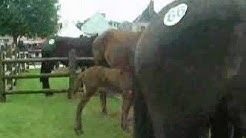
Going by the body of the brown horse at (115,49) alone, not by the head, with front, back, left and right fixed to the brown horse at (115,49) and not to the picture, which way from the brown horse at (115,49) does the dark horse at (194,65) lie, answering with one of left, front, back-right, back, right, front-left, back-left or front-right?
back-right

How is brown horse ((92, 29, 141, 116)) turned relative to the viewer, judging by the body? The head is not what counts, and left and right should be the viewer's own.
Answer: facing away from the viewer and to the right of the viewer

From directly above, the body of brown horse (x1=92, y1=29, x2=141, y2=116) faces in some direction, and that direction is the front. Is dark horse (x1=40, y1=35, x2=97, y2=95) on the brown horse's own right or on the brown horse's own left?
on the brown horse's own left

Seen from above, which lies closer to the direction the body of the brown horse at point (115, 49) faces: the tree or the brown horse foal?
the tree
